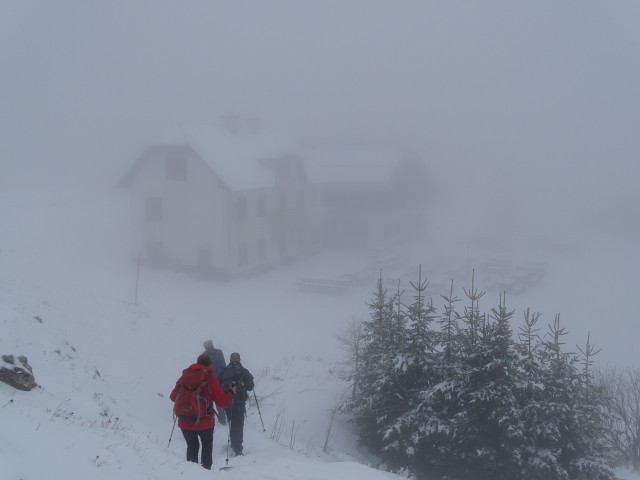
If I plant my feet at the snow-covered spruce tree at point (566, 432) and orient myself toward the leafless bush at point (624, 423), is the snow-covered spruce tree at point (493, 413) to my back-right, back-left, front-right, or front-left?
back-left
